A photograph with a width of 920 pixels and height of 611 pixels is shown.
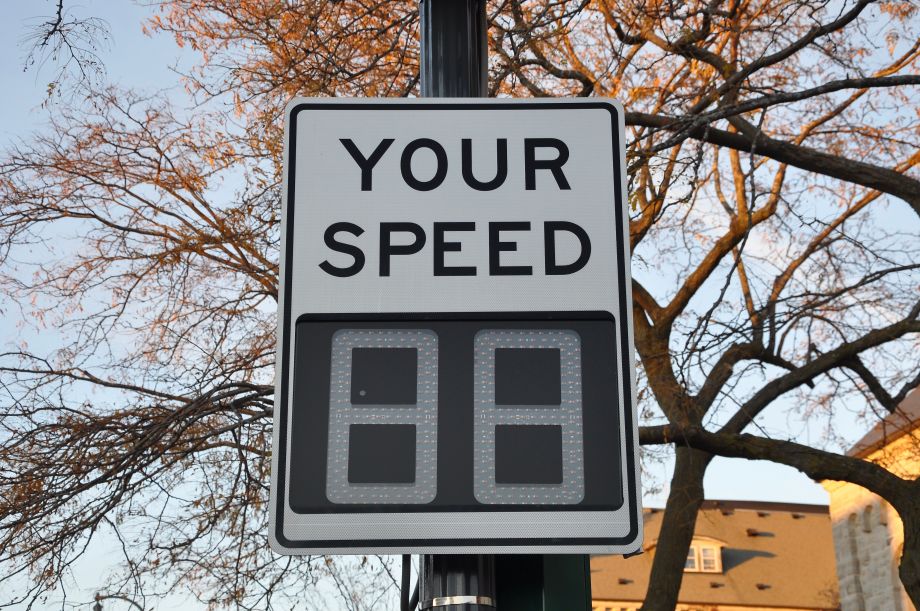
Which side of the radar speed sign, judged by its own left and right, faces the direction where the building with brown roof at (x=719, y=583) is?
back

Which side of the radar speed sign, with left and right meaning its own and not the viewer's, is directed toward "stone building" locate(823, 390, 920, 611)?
back

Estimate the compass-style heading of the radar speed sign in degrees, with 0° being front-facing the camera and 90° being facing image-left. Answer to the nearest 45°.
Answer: approximately 0°
